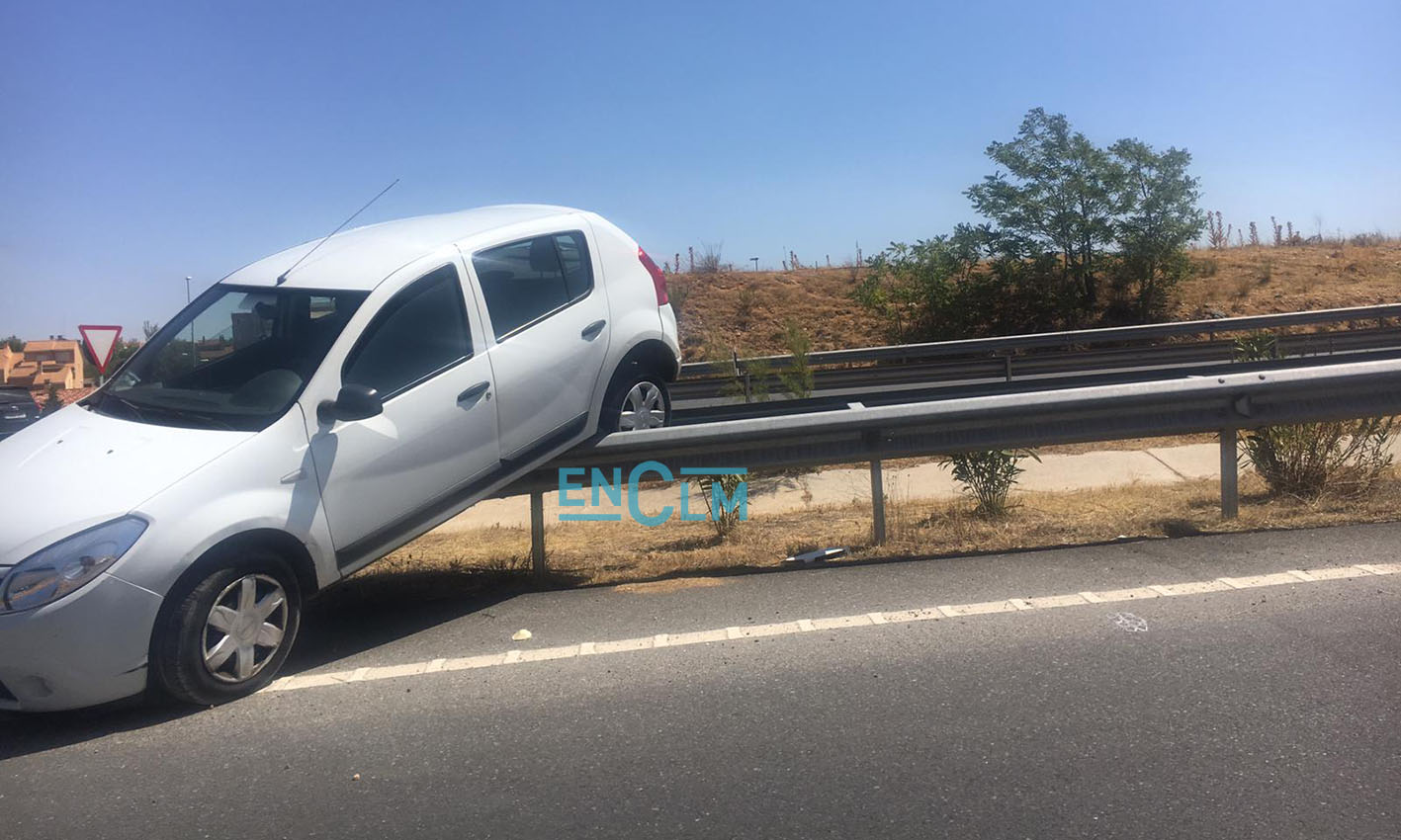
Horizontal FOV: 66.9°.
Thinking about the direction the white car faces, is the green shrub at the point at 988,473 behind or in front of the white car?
behind

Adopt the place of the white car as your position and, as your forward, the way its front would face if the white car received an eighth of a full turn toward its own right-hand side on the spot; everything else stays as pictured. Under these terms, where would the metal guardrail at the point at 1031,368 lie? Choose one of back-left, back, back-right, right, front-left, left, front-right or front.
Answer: back-right

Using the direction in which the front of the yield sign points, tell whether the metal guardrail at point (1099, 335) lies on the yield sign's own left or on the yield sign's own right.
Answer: on the yield sign's own left

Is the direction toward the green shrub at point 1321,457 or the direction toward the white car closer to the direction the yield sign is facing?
the white car

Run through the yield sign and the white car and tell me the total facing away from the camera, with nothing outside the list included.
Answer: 0

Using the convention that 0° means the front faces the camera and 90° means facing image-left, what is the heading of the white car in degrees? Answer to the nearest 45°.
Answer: approximately 45°

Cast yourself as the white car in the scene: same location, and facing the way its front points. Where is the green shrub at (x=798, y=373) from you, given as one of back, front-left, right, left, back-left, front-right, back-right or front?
back

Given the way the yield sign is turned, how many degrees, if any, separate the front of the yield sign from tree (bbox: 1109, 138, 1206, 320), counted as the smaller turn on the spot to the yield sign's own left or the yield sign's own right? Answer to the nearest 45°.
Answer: approximately 90° to the yield sign's own left

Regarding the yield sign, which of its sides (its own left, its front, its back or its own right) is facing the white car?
front

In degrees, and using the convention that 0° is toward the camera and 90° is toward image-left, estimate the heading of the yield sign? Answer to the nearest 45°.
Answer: approximately 0°

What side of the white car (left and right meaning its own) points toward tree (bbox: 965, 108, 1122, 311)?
back
